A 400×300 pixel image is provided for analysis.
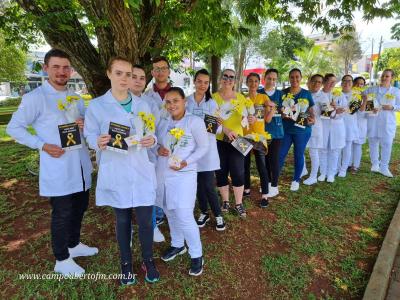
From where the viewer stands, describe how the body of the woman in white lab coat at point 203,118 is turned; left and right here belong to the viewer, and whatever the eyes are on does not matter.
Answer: facing the viewer

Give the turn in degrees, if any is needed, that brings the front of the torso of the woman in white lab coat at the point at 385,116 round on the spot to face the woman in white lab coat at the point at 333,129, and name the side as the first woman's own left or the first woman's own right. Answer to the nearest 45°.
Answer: approximately 45° to the first woman's own right

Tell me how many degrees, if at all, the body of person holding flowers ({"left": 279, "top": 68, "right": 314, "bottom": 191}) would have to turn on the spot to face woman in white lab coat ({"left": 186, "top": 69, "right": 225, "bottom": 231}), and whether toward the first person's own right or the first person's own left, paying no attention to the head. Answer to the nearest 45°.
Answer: approximately 45° to the first person's own right

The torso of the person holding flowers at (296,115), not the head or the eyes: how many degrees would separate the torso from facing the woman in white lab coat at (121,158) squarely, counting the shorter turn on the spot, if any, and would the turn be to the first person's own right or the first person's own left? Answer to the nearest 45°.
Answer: approximately 45° to the first person's own right

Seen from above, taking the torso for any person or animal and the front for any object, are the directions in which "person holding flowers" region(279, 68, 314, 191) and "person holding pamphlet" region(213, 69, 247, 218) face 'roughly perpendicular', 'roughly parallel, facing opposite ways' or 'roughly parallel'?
roughly parallel

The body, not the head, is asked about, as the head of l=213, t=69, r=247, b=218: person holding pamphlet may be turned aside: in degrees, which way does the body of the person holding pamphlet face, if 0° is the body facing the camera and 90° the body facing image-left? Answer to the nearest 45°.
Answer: approximately 0°

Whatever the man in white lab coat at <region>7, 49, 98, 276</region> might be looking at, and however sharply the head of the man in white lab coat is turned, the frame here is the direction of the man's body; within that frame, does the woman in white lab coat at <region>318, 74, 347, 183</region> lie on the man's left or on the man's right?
on the man's left

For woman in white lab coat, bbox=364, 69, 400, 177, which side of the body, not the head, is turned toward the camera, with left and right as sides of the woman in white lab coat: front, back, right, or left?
front

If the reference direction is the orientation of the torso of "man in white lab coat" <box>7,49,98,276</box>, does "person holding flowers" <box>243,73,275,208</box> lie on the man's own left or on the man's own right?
on the man's own left

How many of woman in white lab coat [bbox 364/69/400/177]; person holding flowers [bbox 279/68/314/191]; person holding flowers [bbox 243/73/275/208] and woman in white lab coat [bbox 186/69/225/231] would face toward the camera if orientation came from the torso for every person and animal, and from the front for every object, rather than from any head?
4
